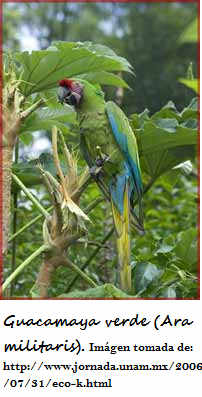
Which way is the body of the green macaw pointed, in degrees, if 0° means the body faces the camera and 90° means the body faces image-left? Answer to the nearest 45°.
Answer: approximately 45°
